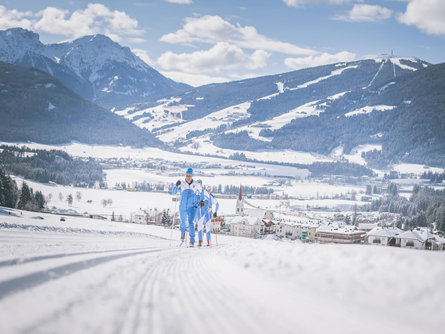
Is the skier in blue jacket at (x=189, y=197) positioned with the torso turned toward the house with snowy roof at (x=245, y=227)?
no

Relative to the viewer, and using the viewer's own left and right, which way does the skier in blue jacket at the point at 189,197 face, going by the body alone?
facing the viewer

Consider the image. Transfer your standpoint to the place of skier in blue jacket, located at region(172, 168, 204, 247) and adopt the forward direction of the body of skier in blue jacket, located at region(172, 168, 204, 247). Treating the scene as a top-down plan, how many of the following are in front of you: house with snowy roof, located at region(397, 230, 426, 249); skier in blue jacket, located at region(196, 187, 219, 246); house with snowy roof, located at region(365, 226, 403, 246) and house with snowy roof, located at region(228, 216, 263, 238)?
0

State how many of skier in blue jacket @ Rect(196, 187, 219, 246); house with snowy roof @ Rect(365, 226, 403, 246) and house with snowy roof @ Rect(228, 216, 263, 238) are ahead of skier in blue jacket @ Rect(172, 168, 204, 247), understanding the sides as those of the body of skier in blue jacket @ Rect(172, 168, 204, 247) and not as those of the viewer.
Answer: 0

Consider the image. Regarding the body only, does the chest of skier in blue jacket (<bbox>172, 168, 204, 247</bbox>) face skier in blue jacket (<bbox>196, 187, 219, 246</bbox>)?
no

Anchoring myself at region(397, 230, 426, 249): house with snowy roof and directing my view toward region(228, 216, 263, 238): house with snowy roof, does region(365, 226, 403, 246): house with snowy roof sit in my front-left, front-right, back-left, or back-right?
front-right

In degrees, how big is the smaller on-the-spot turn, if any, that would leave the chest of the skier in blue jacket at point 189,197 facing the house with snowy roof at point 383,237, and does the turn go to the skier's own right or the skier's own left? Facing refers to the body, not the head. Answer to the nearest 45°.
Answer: approximately 135° to the skier's own left

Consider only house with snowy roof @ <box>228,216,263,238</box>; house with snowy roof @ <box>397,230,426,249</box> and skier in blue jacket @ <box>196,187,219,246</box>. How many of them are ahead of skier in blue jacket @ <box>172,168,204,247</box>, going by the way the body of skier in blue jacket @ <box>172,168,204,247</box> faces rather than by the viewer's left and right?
0
